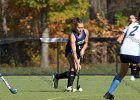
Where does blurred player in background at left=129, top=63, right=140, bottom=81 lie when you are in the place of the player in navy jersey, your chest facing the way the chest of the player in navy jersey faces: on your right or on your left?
on your left

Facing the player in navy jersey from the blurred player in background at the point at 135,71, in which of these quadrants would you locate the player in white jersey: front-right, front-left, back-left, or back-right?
front-left

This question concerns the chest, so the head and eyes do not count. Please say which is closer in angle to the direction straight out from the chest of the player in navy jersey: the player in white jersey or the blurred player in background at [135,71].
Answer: the player in white jersey

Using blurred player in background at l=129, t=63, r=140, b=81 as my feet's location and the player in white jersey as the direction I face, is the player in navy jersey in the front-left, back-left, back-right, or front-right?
front-right

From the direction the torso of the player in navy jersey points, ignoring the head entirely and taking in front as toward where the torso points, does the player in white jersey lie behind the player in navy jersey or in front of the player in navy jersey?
in front
